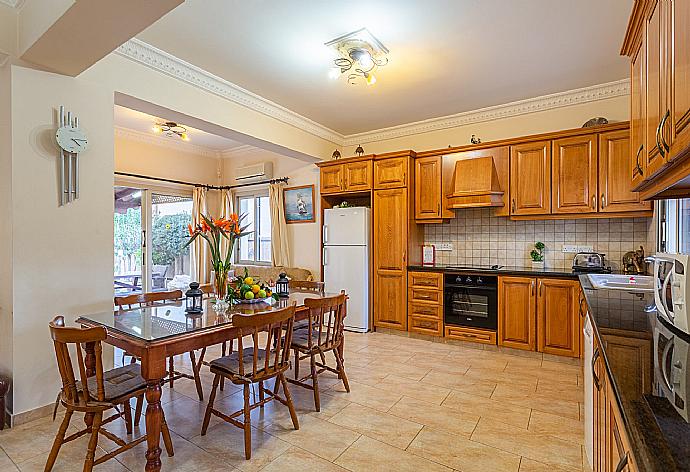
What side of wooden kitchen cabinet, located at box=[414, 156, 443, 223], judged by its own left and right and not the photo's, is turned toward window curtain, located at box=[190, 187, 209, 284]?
right

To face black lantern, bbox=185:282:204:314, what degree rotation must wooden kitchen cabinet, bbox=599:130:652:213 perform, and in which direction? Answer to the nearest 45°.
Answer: approximately 45° to its right

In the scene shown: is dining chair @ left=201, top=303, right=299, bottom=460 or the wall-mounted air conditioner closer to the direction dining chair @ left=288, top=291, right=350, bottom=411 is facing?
the wall-mounted air conditioner

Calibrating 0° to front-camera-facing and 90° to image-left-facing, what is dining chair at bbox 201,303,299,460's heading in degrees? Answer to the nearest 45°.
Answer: approximately 135°

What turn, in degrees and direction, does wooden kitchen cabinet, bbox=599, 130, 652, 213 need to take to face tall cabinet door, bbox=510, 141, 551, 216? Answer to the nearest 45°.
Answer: approximately 90° to its right

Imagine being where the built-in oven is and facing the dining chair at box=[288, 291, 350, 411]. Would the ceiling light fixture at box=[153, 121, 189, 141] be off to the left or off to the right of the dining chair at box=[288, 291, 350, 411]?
right
